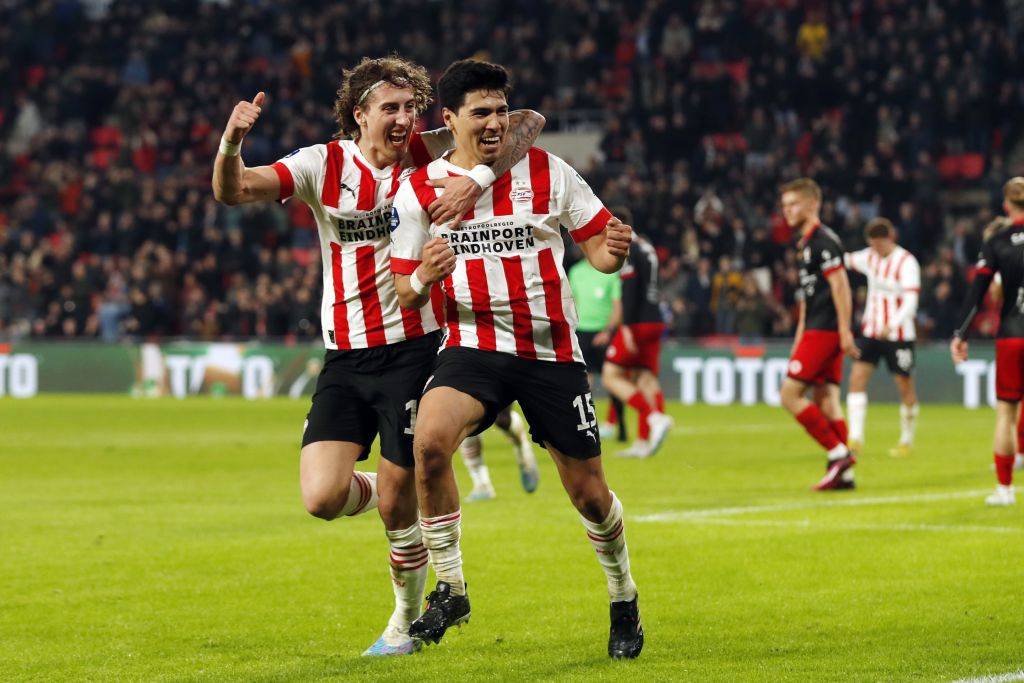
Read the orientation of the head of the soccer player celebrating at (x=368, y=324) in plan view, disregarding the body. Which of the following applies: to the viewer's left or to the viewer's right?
to the viewer's right

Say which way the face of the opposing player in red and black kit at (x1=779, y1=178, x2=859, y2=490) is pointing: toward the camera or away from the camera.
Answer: toward the camera

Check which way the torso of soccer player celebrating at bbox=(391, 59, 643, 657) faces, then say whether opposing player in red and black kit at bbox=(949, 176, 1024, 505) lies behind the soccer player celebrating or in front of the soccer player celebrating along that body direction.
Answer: behind

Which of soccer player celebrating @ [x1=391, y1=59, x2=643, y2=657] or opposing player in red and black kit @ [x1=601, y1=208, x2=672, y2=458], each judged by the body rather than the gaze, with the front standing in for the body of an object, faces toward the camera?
the soccer player celebrating

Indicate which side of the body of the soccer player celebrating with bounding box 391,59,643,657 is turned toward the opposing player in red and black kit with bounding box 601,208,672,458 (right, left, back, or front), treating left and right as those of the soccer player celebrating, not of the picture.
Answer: back

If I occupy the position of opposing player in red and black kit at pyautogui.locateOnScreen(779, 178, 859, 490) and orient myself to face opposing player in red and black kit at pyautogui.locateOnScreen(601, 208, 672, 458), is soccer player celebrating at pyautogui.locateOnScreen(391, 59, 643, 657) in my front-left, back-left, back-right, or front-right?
back-left

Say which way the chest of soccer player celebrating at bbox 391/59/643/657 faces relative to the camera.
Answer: toward the camera

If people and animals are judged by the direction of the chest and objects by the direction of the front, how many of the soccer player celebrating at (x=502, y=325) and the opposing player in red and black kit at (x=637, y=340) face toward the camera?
1

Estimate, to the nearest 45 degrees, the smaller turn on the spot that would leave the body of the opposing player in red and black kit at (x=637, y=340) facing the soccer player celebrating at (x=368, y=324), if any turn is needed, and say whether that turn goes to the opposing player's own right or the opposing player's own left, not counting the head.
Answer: approximately 90° to the opposing player's own left

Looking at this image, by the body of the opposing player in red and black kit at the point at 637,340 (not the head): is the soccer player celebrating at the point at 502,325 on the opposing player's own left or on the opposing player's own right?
on the opposing player's own left

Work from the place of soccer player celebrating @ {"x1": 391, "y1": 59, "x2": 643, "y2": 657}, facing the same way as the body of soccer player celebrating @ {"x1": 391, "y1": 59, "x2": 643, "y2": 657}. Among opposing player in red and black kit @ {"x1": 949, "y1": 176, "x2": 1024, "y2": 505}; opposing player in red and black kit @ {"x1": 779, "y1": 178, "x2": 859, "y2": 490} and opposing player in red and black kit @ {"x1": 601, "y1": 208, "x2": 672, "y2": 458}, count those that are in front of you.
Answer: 0
